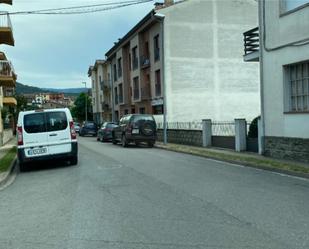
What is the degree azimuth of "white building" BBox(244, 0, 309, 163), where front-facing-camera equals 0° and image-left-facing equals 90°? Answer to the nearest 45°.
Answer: approximately 45°

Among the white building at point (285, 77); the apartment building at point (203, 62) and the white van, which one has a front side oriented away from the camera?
the white van

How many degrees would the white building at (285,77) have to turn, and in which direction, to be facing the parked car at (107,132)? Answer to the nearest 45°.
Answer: approximately 90° to its right

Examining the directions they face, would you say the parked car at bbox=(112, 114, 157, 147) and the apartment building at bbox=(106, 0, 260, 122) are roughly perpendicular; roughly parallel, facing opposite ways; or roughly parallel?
roughly perpendicular

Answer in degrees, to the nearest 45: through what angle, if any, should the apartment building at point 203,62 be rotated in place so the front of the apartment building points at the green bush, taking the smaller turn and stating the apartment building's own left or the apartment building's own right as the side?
approximately 45° to the apartment building's own left

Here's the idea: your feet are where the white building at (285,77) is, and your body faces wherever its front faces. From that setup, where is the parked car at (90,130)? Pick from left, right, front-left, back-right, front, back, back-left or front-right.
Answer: right

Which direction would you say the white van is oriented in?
away from the camera

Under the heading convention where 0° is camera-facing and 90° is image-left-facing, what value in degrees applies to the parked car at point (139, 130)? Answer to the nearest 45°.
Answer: approximately 135°

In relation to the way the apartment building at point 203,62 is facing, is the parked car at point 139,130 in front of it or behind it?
in front
